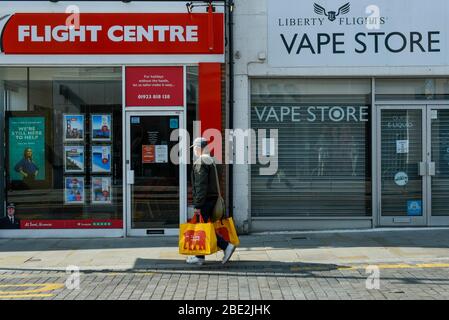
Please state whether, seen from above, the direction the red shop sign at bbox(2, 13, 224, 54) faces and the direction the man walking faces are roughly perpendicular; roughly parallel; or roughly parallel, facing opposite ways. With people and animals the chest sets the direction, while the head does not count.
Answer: roughly perpendicular

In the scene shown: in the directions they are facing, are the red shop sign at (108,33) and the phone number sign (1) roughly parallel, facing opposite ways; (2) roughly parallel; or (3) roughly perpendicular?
roughly parallel

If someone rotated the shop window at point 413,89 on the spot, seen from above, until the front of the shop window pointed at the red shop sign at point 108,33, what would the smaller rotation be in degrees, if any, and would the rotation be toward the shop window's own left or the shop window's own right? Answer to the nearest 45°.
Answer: approximately 45° to the shop window's own right

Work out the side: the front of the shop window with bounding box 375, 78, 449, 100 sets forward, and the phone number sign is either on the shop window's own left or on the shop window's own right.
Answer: on the shop window's own right

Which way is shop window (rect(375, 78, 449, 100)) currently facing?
toward the camera

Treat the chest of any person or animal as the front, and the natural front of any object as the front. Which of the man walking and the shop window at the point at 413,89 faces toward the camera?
the shop window

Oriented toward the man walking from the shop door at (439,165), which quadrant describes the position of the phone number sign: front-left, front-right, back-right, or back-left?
front-right

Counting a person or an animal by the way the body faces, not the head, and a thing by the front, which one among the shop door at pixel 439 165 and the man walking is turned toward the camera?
the shop door

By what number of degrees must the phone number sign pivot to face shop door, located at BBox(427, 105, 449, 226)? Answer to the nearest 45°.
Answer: approximately 90° to its left

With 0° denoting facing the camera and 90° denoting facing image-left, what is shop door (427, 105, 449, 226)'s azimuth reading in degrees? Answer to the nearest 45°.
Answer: approximately 0°
